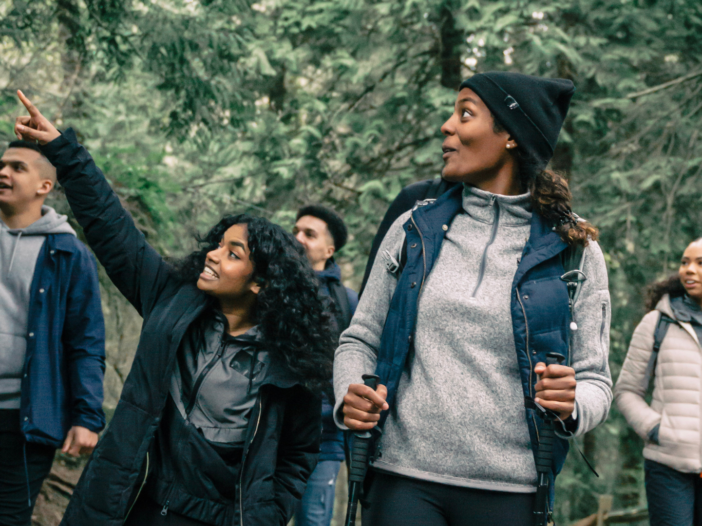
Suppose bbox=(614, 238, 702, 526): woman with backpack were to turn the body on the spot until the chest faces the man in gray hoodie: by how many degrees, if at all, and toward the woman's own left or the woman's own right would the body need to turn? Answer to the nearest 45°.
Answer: approximately 90° to the woman's own right

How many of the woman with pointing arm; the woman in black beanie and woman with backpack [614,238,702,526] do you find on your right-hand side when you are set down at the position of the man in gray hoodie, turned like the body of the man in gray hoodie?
0

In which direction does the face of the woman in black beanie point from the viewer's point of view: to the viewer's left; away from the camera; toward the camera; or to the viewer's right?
to the viewer's left

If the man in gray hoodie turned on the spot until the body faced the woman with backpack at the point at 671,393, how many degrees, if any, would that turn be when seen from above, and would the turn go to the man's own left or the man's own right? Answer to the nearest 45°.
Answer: approximately 135° to the man's own left

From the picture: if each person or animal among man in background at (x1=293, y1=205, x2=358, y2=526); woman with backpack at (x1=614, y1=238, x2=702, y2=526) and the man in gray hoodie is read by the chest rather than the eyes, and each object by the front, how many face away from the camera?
0

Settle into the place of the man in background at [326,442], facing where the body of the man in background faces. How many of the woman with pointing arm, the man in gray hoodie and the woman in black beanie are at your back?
0

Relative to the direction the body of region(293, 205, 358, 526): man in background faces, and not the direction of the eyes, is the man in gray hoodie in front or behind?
in front

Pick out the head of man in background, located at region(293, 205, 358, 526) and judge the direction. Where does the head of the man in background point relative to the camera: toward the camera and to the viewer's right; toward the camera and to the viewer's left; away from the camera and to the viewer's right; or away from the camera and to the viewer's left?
toward the camera and to the viewer's left

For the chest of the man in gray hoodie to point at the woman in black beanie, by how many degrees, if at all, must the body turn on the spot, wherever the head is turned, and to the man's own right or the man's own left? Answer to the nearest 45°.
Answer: approximately 90° to the man's own left

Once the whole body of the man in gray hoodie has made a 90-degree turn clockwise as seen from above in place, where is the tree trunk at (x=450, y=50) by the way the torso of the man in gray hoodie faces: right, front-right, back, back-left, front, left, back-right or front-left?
right

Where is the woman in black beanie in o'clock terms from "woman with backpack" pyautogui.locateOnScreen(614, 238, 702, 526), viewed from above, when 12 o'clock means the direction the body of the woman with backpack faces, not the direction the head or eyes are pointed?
The woman in black beanie is roughly at 2 o'clock from the woman with backpack.

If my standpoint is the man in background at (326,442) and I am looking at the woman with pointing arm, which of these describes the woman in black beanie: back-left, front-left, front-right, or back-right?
front-left

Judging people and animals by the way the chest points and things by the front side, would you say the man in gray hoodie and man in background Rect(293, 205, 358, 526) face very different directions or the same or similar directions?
same or similar directions

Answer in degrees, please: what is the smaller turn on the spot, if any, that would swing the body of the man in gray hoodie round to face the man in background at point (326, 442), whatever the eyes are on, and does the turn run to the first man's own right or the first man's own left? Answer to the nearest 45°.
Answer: approximately 135° to the first man's own left

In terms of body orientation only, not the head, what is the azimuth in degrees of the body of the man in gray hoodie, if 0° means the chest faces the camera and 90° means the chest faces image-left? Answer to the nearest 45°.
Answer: approximately 45°

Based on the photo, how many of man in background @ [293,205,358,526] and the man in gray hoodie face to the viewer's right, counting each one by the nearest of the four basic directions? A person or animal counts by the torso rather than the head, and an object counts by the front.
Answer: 0

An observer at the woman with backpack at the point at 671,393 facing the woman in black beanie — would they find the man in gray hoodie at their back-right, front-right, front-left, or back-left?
front-right

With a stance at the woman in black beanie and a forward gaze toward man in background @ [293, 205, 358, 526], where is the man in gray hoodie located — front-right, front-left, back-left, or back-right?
front-left

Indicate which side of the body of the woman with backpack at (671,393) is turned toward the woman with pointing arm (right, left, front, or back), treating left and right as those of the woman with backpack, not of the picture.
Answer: right
